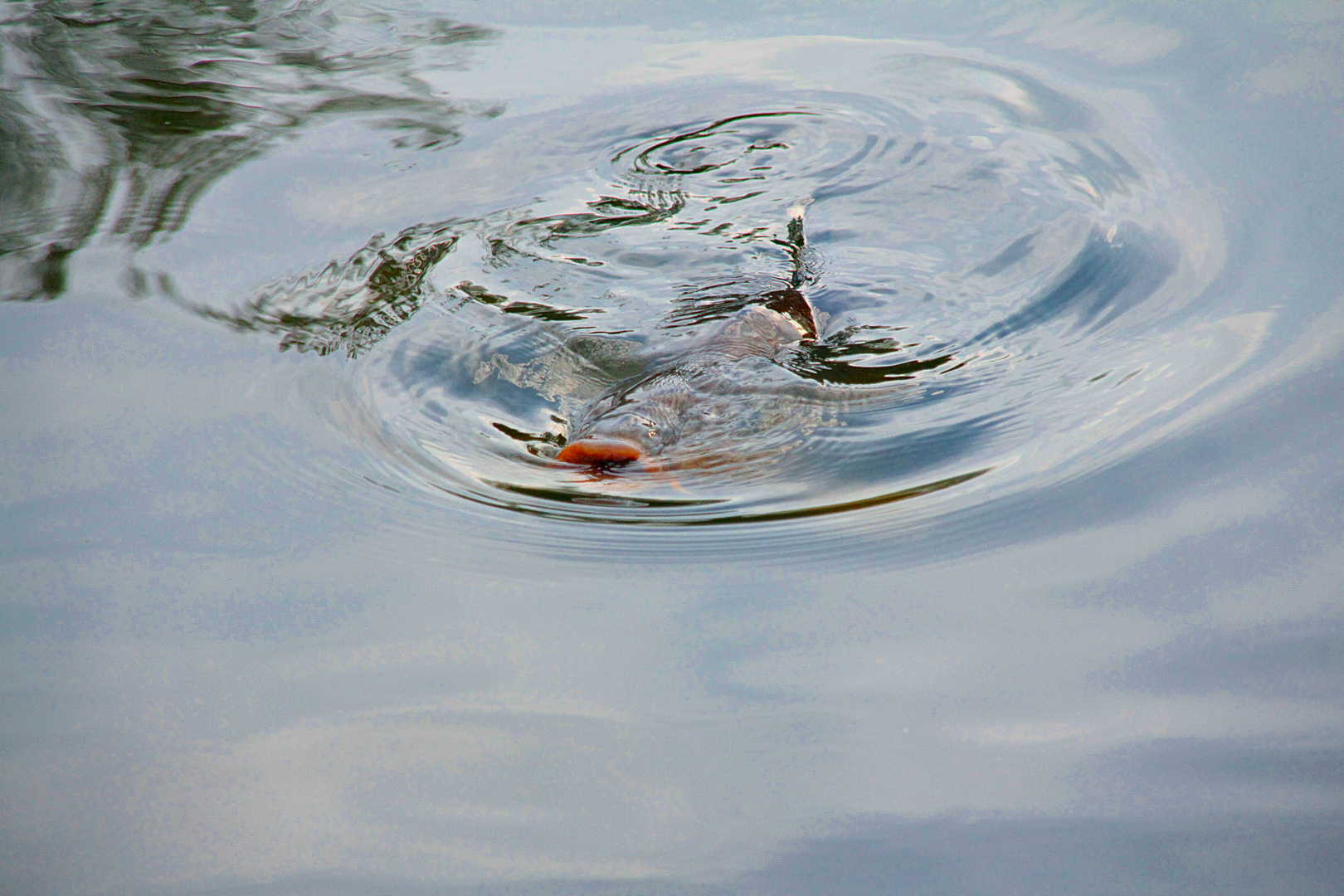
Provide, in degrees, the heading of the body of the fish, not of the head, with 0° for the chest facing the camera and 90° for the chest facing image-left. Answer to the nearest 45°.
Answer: approximately 45°
